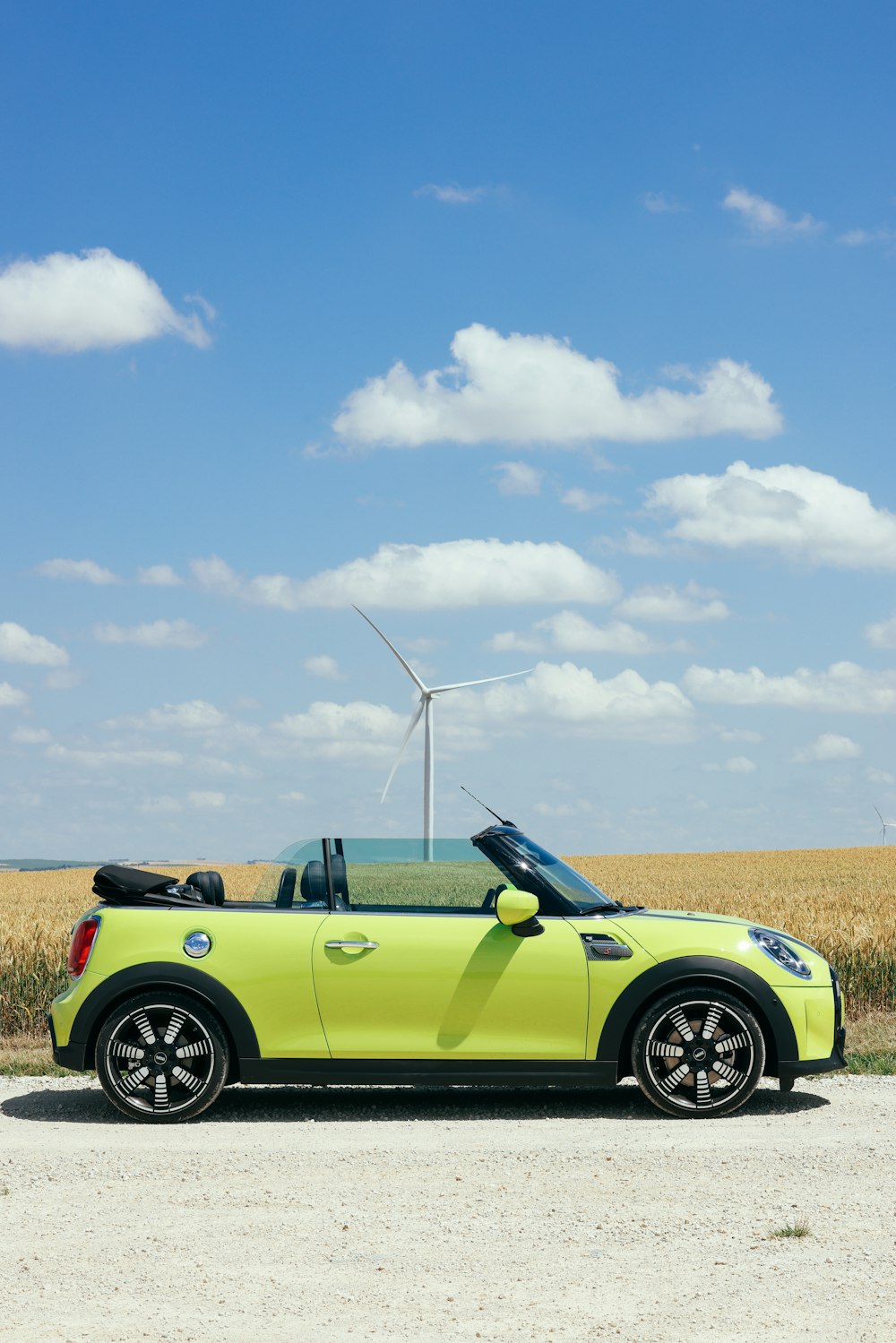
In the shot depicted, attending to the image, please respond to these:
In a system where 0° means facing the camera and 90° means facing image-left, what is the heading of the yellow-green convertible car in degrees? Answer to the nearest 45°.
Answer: approximately 270°

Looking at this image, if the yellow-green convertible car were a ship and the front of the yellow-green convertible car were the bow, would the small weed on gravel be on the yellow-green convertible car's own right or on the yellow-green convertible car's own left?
on the yellow-green convertible car's own right
